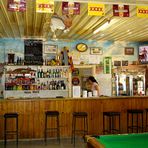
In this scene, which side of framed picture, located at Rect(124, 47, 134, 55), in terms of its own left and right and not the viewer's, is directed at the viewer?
front

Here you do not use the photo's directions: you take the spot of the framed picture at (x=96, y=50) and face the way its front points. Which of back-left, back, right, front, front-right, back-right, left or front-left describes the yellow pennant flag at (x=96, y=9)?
front

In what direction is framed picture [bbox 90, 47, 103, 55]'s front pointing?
toward the camera

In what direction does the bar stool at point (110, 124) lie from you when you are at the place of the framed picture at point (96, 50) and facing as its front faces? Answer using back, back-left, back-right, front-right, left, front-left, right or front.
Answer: front

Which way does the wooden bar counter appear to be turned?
toward the camera

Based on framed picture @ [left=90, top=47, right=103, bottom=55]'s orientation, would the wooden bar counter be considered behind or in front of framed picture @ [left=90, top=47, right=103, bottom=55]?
in front

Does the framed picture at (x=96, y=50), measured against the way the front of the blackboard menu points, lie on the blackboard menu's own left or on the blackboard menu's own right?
on the blackboard menu's own left

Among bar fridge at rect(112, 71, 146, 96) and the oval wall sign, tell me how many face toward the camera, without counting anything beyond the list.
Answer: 2

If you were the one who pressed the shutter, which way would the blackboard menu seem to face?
facing the viewer

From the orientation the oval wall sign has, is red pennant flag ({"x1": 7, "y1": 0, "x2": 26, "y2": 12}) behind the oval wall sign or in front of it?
in front

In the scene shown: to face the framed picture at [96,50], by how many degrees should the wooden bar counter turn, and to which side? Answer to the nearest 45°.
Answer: approximately 180°

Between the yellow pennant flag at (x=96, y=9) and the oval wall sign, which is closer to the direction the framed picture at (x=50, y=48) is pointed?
the yellow pennant flag

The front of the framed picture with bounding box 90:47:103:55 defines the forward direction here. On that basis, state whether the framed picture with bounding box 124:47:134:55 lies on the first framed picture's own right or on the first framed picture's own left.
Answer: on the first framed picture's own left

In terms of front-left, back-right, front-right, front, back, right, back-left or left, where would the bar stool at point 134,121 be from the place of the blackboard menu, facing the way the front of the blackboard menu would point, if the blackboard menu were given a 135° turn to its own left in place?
right
